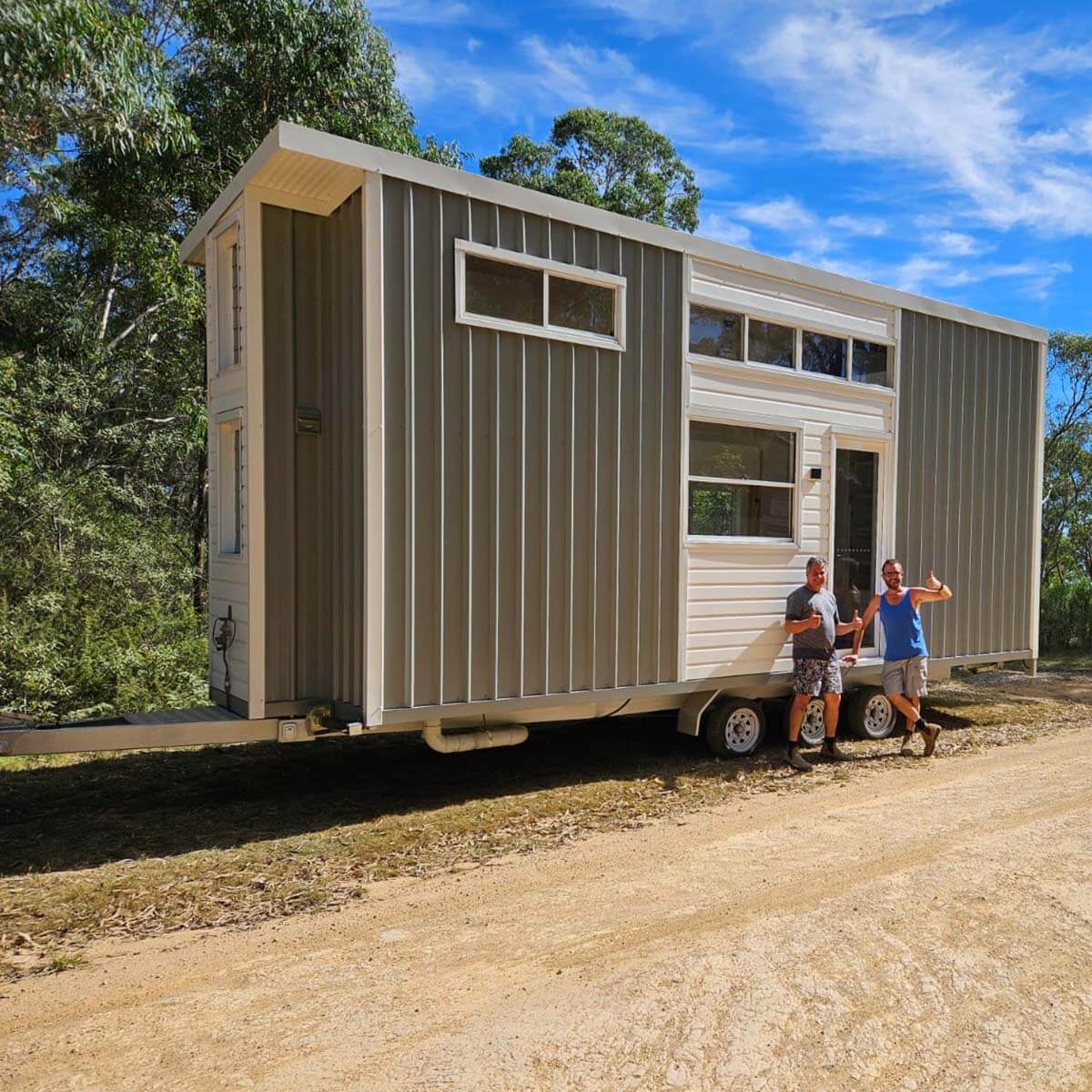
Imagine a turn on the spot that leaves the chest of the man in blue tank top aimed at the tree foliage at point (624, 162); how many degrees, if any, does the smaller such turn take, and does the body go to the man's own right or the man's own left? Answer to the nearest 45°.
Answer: approximately 135° to the man's own right

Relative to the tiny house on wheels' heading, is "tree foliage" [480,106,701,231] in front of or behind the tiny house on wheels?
behind

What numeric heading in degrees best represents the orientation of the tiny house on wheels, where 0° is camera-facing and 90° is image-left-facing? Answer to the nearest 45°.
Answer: approximately 45°

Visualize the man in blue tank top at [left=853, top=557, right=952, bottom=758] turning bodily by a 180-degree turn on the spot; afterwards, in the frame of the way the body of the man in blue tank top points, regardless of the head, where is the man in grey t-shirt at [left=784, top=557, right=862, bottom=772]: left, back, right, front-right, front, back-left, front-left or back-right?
back-left

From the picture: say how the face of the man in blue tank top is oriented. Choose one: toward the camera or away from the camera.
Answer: toward the camera

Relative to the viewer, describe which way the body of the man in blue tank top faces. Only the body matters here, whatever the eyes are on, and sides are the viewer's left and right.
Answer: facing the viewer

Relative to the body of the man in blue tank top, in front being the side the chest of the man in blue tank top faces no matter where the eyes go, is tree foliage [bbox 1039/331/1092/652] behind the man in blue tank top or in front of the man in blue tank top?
behind

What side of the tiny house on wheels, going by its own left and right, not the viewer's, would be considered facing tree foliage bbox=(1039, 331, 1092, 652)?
back

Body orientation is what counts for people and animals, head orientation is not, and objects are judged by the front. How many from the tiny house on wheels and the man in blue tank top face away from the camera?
0
